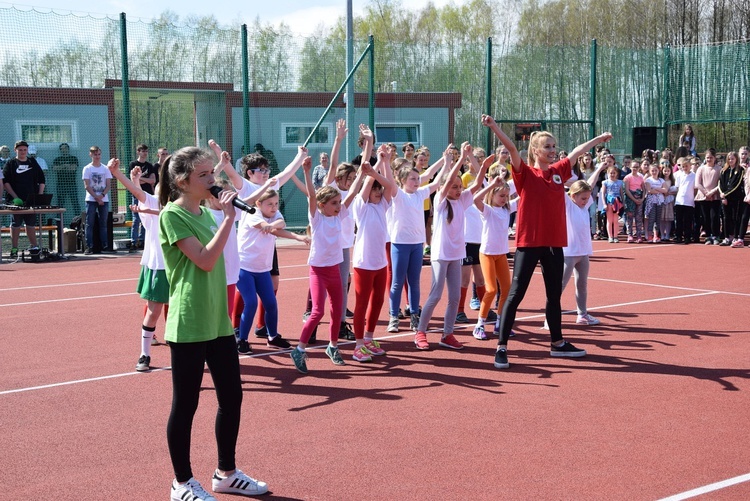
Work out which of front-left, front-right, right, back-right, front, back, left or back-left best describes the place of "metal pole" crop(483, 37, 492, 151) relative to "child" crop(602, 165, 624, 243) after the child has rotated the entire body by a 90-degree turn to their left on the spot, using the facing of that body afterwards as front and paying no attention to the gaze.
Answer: back-left

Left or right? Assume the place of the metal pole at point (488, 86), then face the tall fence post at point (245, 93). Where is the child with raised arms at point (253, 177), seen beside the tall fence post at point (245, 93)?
left

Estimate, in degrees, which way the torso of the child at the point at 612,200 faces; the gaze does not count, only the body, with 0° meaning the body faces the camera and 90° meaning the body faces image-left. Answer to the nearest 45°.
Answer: approximately 0°

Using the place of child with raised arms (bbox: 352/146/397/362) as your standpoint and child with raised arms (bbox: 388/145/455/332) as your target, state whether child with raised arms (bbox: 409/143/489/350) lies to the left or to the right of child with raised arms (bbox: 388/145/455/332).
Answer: right

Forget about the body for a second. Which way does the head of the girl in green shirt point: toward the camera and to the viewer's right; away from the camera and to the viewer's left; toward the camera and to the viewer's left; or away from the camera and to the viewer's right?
toward the camera and to the viewer's right

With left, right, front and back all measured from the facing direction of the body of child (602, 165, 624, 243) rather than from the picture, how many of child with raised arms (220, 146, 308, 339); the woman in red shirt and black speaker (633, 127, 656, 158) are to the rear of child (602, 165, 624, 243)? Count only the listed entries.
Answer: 1

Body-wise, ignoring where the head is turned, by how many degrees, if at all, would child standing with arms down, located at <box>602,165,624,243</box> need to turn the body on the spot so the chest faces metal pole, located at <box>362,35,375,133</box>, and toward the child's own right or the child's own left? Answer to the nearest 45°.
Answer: approximately 90° to the child's own right
